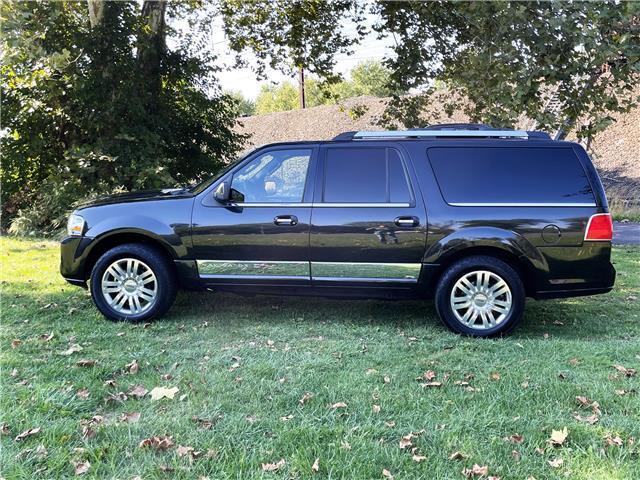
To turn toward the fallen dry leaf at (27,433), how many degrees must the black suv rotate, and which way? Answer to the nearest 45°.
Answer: approximately 45° to its left

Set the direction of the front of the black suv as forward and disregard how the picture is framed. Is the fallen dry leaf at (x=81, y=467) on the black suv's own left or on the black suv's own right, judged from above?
on the black suv's own left

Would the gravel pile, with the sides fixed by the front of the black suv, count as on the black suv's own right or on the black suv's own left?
on the black suv's own right

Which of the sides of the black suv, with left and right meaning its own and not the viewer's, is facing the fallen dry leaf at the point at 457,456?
left

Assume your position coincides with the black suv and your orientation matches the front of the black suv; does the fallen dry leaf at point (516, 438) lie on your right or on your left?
on your left

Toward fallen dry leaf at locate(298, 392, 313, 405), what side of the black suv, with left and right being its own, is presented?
left

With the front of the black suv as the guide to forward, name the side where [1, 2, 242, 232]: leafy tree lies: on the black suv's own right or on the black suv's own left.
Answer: on the black suv's own right

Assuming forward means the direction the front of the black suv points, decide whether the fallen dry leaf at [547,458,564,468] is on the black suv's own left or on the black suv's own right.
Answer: on the black suv's own left

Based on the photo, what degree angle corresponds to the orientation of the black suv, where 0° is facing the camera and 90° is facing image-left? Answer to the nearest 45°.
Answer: approximately 90°
